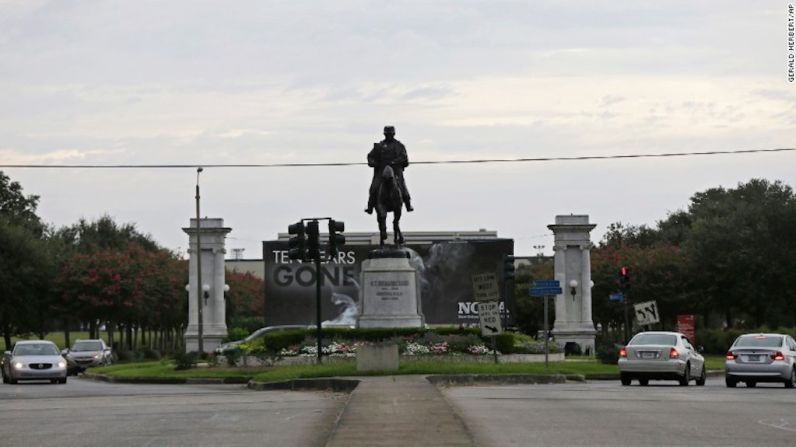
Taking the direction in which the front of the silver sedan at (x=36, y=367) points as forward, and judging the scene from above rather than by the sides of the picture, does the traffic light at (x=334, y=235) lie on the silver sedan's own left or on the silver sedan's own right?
on the silver sedan's own left

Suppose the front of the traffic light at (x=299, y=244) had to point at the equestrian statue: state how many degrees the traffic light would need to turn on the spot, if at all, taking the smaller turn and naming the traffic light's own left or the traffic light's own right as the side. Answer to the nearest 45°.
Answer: approximately 135° to the traffic light's own right

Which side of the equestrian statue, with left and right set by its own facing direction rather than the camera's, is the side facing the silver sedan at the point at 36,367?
right
